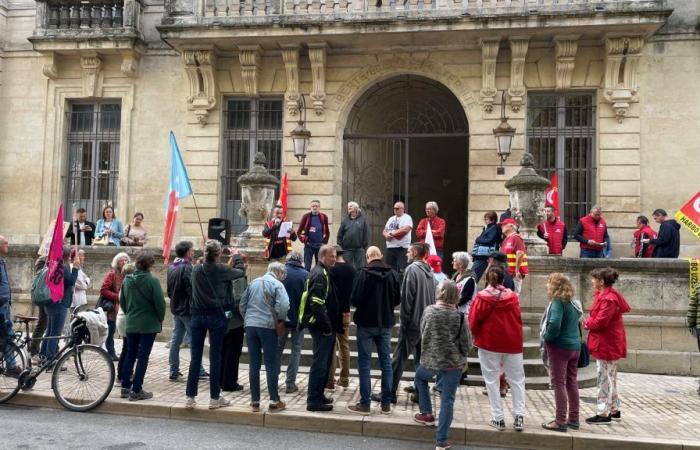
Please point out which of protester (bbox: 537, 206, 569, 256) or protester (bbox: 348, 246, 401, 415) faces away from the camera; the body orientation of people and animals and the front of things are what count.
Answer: protester (bbox: 348, 246, 401, 415)

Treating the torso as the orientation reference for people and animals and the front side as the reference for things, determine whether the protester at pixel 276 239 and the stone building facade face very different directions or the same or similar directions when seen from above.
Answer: same or similar directions

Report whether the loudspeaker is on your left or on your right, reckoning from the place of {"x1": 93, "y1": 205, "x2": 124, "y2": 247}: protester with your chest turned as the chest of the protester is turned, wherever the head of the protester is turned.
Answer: on your left

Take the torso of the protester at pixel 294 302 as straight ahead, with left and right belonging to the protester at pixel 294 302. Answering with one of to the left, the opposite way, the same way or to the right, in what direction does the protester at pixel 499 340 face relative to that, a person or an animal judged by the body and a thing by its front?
the same way

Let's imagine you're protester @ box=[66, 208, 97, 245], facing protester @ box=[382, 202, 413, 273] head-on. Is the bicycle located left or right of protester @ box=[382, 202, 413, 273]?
right

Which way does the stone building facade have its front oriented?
toward the camera

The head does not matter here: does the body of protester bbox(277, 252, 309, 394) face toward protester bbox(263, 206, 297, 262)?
yes

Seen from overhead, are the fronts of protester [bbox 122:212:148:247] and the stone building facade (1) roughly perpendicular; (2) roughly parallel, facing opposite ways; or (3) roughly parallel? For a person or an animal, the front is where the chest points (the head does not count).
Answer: roughly parallel

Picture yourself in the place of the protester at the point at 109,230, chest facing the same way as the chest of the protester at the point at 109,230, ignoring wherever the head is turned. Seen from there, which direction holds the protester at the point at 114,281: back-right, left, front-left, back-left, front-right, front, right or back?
front

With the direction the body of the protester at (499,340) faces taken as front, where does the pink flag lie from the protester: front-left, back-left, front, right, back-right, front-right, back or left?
left

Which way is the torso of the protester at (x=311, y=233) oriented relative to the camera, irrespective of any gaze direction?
toward the camera

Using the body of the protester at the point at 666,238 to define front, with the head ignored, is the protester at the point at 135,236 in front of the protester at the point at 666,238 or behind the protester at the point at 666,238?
in front

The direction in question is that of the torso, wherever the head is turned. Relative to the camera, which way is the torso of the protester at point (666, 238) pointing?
to the viewer's left

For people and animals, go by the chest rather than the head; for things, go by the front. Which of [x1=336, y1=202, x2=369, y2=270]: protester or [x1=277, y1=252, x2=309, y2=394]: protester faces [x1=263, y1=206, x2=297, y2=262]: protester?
[x1=277, y1=252, x2=309, y2=394]: protester

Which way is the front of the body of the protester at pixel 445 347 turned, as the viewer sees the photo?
away from the camera

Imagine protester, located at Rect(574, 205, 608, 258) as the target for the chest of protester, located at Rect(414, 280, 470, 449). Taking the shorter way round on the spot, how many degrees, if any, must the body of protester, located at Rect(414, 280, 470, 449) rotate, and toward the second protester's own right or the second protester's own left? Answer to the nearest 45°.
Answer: approximately 45° to the second protester's own right

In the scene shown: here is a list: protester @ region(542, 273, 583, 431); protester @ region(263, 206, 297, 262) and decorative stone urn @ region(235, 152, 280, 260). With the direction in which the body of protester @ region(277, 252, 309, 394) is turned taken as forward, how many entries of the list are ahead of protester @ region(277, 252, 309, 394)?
2

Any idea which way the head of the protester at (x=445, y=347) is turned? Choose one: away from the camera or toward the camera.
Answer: away from the camera

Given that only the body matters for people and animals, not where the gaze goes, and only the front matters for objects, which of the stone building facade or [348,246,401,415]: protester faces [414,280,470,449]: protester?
the stone building facade
